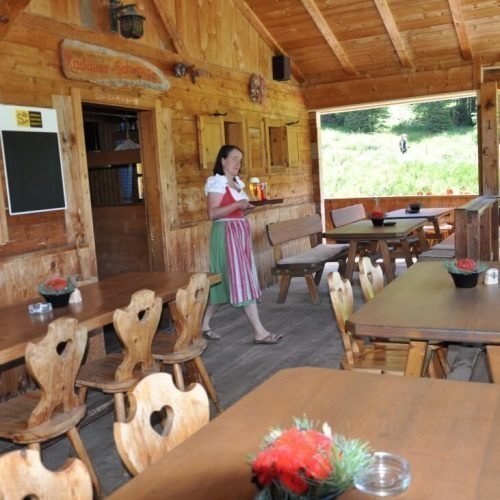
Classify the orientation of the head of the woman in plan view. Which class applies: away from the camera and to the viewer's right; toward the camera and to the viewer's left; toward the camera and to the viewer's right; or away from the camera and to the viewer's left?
toward the camera and to the viewer's right

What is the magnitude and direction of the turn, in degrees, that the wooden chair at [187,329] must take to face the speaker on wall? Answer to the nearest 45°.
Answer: approximately 45° to its right

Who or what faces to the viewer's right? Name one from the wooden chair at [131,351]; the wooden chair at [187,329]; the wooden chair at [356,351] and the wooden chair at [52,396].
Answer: the wooden chair at [356,351]

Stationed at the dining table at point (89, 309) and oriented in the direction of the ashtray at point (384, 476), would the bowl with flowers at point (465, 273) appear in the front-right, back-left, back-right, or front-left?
front-left

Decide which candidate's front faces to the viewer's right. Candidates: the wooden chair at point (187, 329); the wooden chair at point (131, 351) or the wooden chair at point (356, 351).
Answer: the wooden chair at point (356, 351)

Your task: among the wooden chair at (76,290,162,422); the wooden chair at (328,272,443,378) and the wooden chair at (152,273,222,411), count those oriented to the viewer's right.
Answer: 1

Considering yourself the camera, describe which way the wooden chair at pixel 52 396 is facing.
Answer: facing away from the viewer and to the left of the viewer

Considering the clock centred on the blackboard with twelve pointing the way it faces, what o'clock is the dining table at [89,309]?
The dining table is roughly at 1 o'clock from the blackboard.

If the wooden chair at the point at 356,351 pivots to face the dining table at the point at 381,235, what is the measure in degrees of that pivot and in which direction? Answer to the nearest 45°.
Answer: approximately 90° to its left

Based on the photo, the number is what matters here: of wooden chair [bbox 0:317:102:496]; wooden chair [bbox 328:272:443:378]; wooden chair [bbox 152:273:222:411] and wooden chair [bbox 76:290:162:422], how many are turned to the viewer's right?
1

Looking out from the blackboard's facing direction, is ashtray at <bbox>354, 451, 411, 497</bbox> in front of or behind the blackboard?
in front

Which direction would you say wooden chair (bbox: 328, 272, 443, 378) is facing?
to the viewer's right

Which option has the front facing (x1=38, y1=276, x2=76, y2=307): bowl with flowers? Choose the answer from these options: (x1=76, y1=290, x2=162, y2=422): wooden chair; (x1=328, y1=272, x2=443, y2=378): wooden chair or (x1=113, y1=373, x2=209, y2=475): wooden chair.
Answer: (x1=76, y1=290, x2=162, y2=422): wooden chair

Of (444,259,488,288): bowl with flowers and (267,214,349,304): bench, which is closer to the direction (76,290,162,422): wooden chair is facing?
the bench

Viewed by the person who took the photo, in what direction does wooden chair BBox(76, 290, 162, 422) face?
facing away from the viewer and to the left of the viewer

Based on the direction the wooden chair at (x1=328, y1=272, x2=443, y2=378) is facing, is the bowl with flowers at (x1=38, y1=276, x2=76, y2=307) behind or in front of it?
behind

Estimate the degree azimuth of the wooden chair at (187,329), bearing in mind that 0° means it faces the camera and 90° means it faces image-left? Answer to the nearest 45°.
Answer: approximately 135°

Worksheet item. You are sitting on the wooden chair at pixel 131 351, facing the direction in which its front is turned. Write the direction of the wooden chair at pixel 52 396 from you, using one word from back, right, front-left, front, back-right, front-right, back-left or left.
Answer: left

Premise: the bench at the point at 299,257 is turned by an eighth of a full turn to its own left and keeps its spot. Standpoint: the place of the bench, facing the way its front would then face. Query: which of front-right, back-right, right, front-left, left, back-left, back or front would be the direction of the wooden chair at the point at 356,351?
right

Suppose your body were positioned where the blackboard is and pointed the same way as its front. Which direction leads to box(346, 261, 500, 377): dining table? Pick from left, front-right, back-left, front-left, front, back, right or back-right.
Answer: front

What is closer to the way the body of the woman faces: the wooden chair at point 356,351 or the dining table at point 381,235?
the wooden chair

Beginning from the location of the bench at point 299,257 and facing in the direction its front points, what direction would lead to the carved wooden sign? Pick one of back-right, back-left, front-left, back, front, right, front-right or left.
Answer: right
